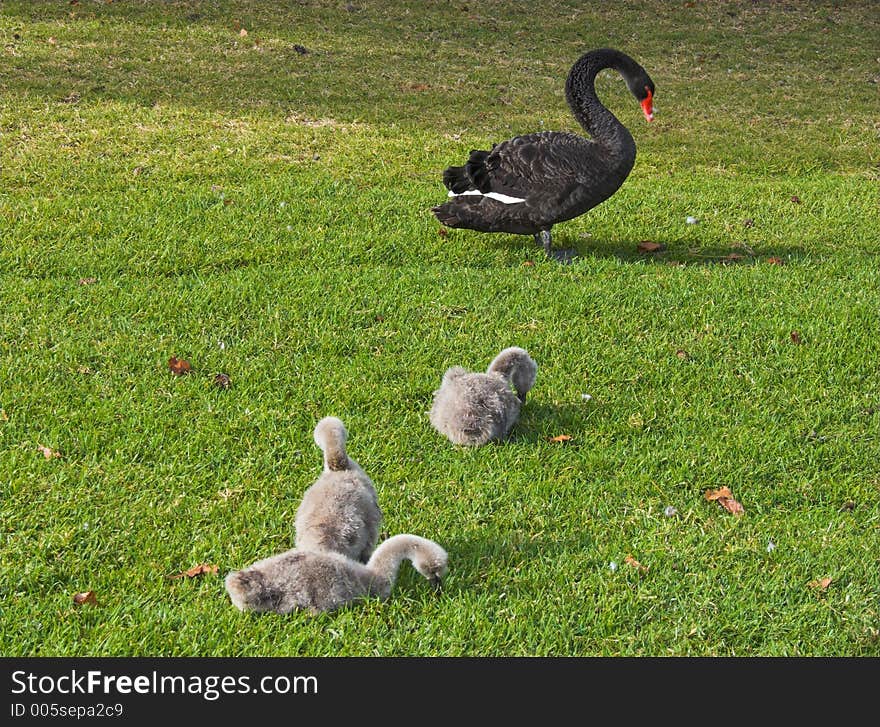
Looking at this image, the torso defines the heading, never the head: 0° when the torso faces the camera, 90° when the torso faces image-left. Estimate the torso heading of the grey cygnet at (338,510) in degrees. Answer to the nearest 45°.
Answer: approximately 180°

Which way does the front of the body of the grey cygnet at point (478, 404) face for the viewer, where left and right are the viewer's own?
facing away from the viewer and to the right of the viewer

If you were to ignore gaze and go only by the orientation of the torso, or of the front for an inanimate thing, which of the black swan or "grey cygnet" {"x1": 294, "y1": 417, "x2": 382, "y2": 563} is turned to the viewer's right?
the black swan

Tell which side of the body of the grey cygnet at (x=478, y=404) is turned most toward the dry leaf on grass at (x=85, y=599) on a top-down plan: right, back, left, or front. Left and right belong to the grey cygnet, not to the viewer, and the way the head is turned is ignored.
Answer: back

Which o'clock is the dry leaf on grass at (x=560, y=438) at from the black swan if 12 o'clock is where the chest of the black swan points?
The dry leaf on grass is roughly at 3 o'clock from the black swan.

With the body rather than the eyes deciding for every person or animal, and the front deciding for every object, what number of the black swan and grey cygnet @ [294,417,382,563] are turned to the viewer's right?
1

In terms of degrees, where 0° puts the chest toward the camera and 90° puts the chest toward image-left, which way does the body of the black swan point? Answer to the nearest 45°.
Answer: approximately 270°

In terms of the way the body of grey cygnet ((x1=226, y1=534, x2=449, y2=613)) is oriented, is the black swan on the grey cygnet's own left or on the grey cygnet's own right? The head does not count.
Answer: on the grey cygnet's own left

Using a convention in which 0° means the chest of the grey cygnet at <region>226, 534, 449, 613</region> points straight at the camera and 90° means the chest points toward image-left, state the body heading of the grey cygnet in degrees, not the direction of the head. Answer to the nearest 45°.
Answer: approximately 270°
